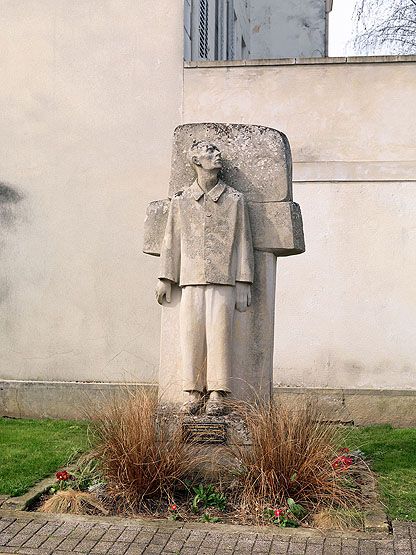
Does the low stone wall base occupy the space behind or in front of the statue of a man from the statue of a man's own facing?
behind

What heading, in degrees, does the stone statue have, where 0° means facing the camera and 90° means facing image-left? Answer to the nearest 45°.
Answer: approximately 0°
